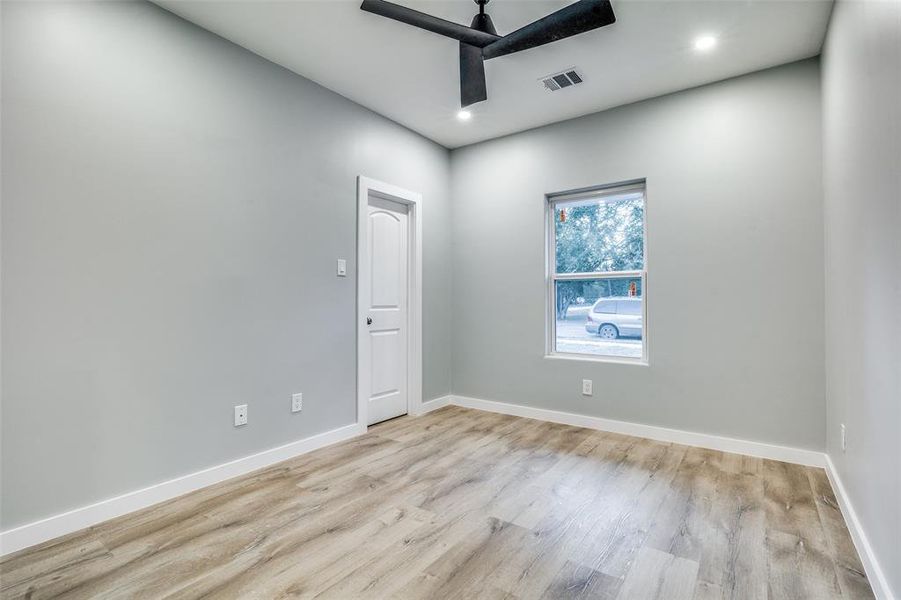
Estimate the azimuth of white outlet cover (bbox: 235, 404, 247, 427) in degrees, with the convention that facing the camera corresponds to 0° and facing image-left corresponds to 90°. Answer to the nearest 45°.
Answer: approximately 315°

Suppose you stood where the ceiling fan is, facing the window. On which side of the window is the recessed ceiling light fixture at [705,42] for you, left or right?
right

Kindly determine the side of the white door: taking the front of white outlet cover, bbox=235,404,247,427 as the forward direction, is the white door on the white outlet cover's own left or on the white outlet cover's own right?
on the white outlet cover's own left

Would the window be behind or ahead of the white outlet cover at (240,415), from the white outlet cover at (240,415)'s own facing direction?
ahead

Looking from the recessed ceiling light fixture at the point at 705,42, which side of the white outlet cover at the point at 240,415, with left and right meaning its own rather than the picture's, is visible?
front
